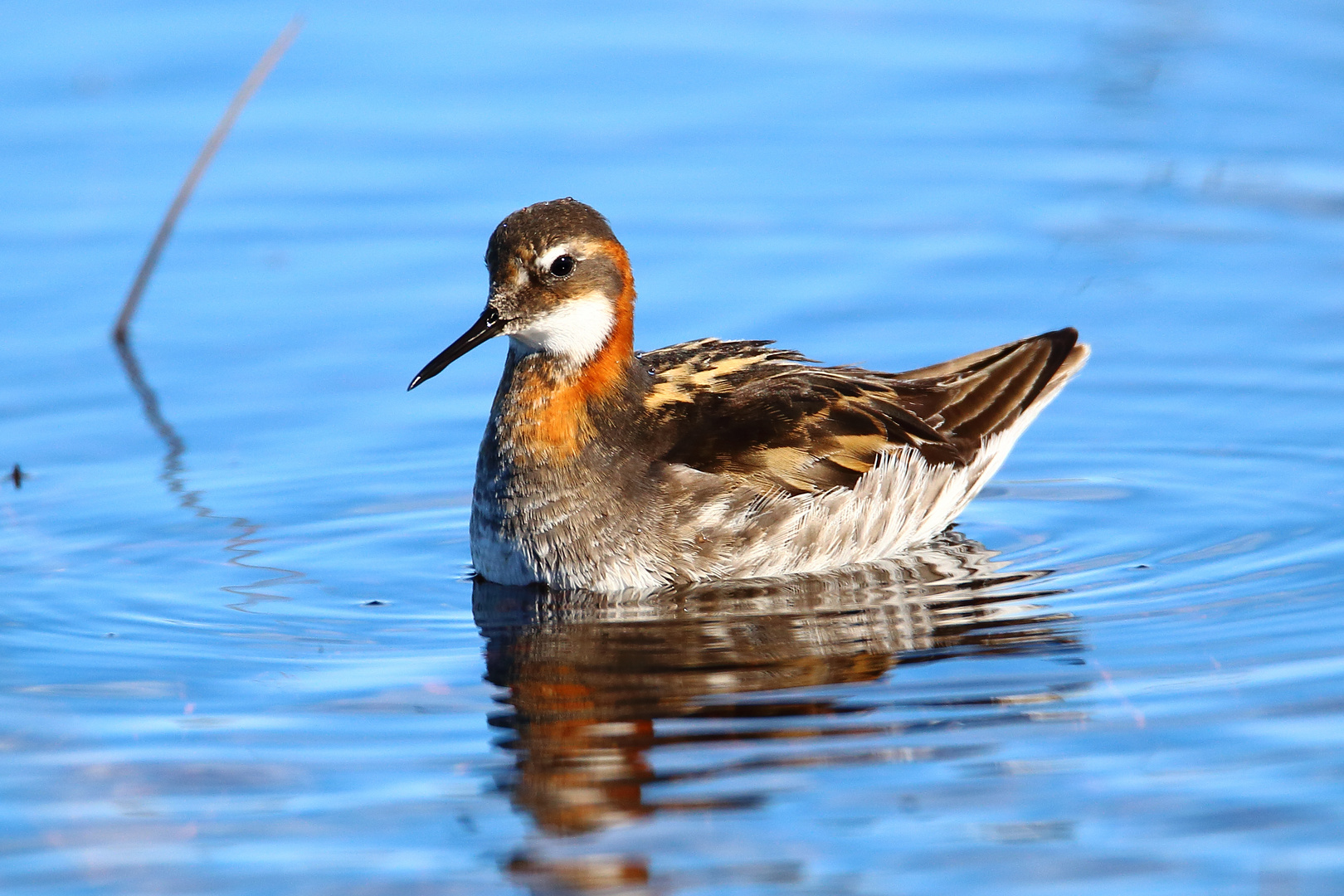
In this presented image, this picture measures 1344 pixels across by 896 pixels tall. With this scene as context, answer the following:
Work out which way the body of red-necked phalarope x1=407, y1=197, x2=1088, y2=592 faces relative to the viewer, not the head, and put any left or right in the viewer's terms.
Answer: facing the viewer and to the left of the viewer

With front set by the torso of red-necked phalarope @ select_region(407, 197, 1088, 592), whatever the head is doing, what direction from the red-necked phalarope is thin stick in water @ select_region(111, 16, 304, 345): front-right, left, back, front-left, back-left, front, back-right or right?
right
